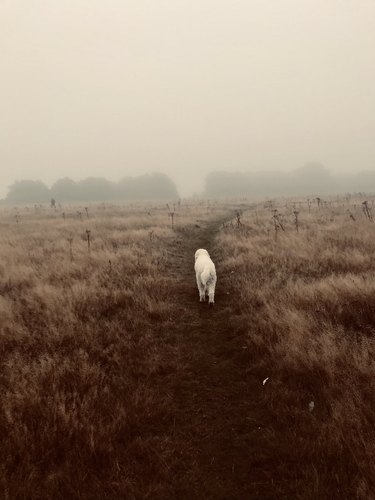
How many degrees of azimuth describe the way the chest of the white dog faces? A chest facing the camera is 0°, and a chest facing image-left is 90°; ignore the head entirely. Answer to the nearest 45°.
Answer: approximately 180°
